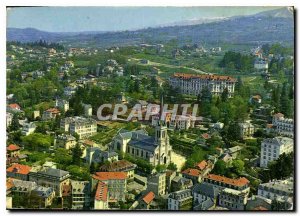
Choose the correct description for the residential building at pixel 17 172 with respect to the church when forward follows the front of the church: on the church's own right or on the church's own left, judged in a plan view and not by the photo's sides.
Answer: on the church's own right

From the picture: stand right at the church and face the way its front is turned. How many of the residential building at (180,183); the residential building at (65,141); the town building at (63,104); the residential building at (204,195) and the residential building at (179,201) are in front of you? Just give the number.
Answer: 3

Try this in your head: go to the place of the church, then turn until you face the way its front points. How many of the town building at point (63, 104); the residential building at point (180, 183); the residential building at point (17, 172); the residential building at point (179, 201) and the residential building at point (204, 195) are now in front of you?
3

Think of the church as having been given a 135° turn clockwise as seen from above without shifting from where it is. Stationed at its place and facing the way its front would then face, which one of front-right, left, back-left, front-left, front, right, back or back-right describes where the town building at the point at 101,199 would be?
front-left

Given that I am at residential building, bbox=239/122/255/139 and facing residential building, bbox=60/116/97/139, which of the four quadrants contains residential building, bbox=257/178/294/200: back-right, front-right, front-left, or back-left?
back-left

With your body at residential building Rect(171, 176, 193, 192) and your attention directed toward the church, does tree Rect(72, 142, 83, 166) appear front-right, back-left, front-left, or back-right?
front-left

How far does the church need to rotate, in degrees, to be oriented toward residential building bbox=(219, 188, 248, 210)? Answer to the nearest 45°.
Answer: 0° — it already faces it

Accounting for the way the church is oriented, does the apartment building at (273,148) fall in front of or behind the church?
in front

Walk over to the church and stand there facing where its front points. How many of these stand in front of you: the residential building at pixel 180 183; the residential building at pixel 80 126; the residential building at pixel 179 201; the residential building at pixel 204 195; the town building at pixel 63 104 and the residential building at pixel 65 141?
3

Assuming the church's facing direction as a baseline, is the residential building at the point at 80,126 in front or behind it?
behind

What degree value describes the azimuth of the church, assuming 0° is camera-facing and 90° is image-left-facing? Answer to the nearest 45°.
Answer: approximately 315°

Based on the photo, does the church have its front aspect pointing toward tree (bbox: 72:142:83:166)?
no

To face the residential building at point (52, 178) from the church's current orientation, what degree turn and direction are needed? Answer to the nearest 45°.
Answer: approximately 135° to its right

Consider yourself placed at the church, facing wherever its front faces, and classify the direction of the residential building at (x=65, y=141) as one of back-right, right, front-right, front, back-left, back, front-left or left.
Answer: back-right

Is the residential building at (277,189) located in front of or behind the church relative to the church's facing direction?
in front

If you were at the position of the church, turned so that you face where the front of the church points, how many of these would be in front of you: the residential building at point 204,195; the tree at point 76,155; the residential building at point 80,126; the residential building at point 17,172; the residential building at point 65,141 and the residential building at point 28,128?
1

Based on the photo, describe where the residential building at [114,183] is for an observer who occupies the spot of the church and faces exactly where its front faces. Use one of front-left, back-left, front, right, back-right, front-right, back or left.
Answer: right

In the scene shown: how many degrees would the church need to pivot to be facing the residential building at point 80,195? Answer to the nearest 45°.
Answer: approximately 90° to its right

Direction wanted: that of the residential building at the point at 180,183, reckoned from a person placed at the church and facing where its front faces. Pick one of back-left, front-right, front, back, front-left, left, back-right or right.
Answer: front
